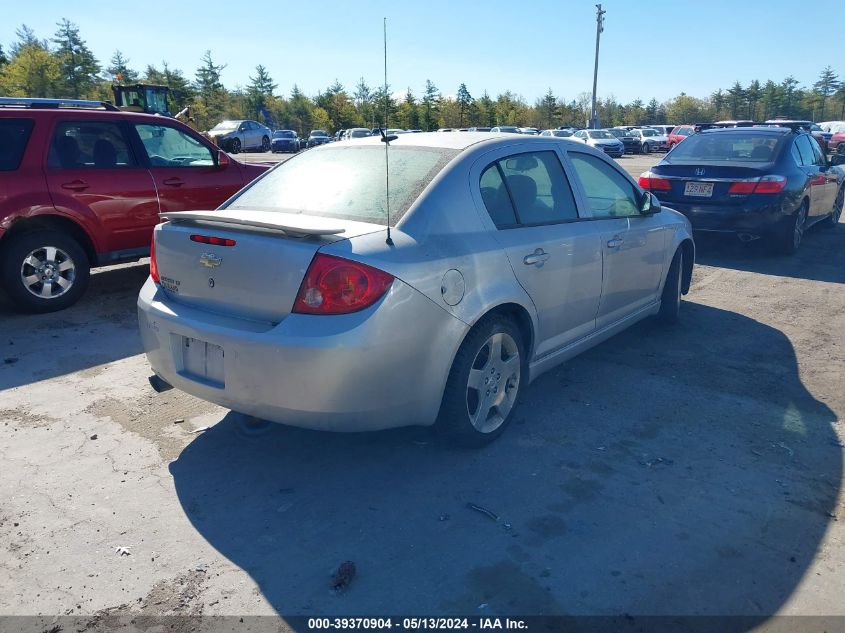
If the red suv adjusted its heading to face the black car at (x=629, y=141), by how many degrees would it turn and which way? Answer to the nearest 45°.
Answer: approximately 45° to its left

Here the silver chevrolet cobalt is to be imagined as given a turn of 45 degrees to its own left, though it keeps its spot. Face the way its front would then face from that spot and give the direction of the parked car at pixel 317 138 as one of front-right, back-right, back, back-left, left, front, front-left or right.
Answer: front

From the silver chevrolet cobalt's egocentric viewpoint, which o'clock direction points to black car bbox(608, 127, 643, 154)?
The black car is roughly at 11 o'clock from the silver chevrolet cobalt.

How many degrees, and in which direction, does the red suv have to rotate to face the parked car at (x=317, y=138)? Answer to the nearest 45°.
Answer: approximately 90° to its left

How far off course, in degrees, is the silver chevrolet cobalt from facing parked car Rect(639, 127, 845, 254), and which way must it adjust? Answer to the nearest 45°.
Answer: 0° — it already faces it

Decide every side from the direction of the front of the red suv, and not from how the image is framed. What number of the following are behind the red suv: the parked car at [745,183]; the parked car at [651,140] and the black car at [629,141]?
0

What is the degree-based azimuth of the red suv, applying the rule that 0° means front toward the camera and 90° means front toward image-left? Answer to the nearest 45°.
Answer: approximately 270°

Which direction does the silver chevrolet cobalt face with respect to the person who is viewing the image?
facing away from the viewer and to the right of the viewer

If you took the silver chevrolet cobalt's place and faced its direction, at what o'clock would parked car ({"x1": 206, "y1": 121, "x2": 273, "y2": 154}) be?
The parked car is roughly at 10 o'clock from the silver chevrolet cobalt.

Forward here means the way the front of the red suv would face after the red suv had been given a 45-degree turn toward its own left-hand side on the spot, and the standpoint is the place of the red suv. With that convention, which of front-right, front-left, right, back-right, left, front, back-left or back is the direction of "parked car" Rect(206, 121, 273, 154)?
front-left

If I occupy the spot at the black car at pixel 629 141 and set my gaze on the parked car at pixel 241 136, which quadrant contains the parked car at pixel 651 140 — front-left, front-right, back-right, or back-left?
back-right

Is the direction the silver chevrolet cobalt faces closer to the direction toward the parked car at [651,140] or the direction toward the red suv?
the parked car

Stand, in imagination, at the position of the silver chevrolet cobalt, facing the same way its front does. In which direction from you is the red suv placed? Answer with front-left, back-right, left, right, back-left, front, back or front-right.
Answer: left

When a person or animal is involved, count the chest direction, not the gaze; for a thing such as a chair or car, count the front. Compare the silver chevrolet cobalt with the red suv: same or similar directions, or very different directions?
same or similar directions

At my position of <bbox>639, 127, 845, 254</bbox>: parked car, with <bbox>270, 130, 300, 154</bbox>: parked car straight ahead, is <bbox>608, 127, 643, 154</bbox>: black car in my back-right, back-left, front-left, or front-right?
front-right
